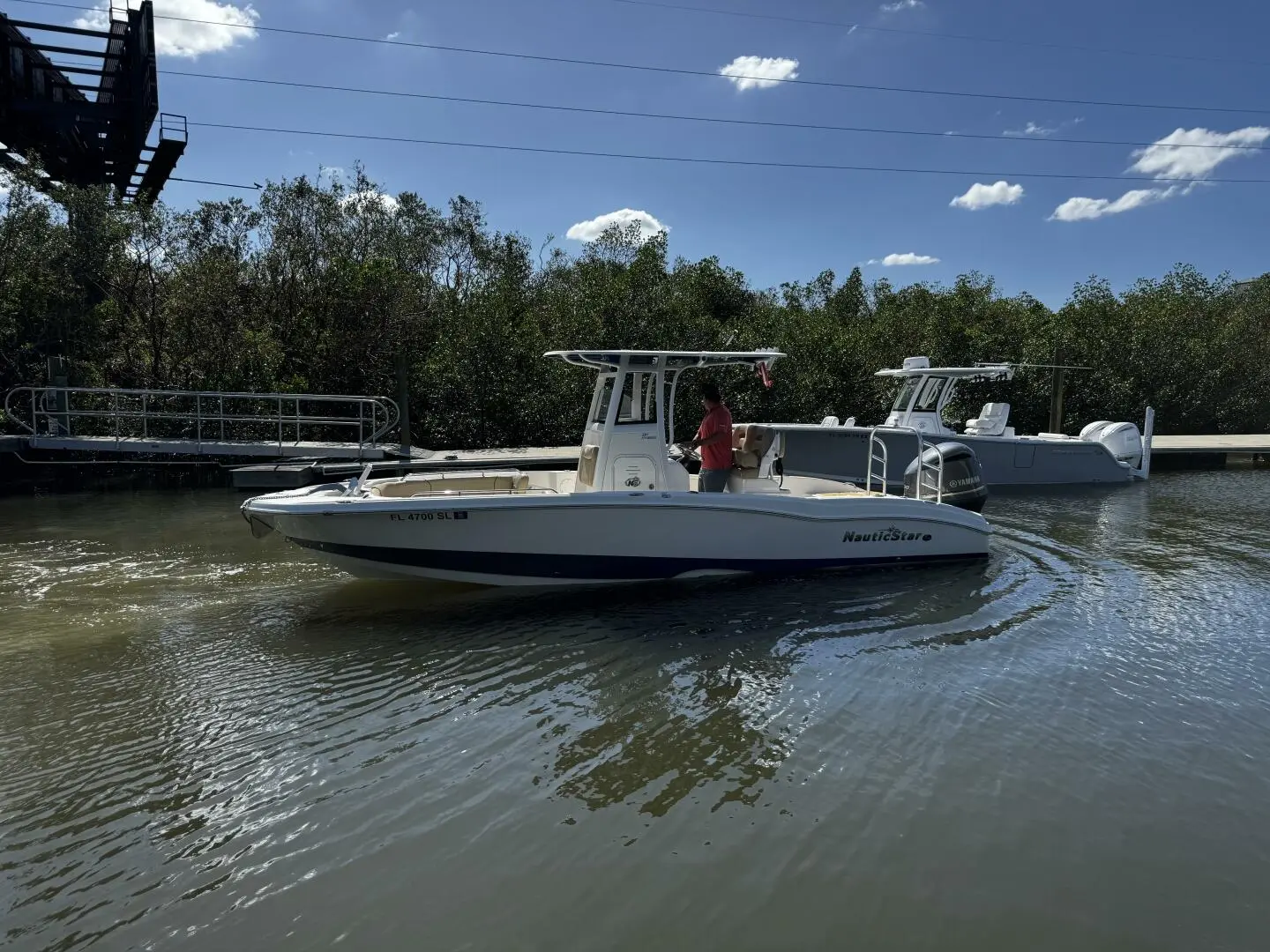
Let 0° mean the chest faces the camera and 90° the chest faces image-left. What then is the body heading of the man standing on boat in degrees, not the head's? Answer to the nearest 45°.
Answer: approximately 90°

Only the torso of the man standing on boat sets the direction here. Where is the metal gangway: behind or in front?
in front

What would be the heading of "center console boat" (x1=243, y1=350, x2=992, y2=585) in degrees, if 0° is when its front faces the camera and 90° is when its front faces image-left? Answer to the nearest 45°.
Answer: approximately 90°

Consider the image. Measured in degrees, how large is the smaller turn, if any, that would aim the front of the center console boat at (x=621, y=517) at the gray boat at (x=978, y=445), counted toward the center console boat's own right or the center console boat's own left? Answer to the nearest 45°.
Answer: approximately 135° to the center console boat's own right

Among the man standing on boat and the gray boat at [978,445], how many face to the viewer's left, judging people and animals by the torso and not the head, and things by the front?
2

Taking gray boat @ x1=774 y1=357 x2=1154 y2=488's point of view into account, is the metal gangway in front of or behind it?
in front

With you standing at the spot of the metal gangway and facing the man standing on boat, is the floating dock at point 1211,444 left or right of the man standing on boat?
left

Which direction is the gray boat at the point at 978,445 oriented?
to the viewer's left

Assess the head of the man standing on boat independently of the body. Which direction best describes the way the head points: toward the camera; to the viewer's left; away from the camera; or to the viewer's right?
to the viewer's left

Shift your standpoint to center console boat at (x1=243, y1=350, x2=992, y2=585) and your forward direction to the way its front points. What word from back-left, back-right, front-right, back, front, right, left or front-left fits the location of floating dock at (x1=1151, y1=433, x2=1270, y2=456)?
back-right

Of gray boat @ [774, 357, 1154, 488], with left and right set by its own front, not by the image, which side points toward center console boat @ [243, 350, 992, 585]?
left

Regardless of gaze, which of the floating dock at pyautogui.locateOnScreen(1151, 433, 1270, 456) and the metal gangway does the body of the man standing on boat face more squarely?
the metal gangway
